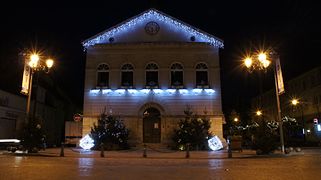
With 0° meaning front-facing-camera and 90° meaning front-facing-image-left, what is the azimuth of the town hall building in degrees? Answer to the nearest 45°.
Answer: approximately 0°

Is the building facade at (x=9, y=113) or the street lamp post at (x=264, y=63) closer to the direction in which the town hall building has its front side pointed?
the street lamp post

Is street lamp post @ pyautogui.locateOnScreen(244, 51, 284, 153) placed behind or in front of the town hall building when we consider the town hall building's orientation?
in front

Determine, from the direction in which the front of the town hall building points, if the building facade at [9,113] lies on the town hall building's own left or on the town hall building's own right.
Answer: on the town hall building's own right
